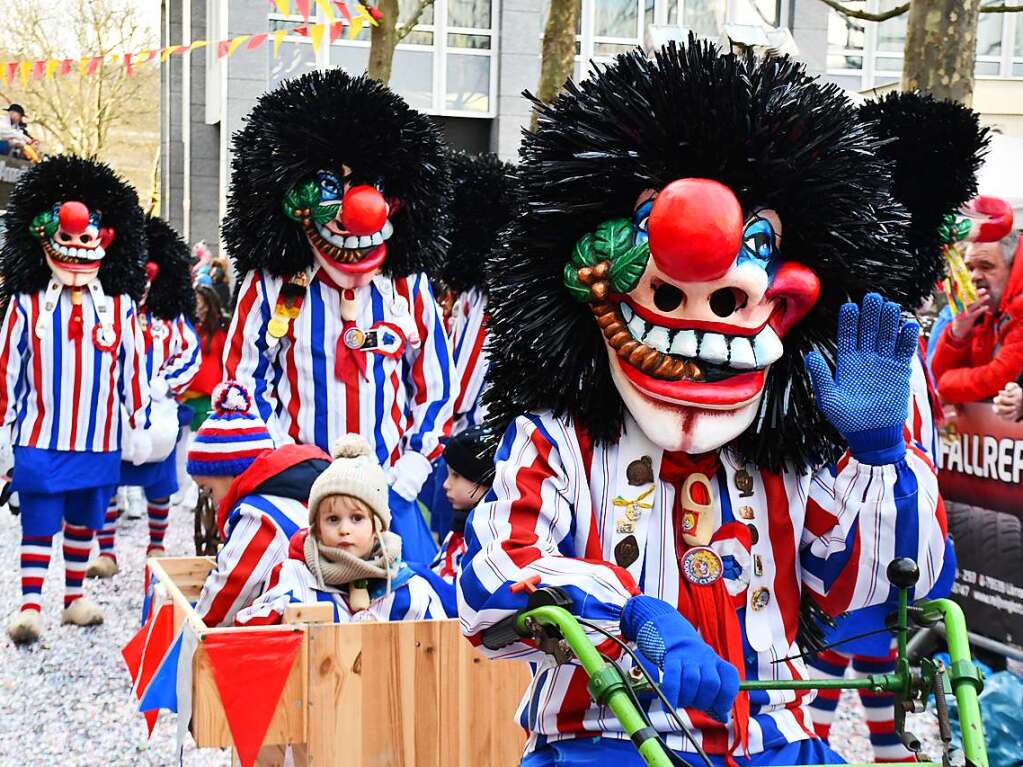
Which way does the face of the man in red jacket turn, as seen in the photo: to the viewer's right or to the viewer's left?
to the viewer's left

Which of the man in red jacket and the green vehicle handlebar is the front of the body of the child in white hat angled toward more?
the green vehicle handlebar

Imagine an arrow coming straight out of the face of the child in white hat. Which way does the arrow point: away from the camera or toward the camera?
toward the camera

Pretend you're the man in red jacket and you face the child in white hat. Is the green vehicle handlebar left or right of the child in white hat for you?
left

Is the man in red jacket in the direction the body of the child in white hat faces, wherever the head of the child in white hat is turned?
no

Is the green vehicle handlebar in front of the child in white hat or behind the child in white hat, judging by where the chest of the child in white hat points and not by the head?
in front

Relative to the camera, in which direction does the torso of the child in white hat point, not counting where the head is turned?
toward the camera

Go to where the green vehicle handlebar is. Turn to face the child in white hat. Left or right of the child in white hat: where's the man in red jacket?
right
